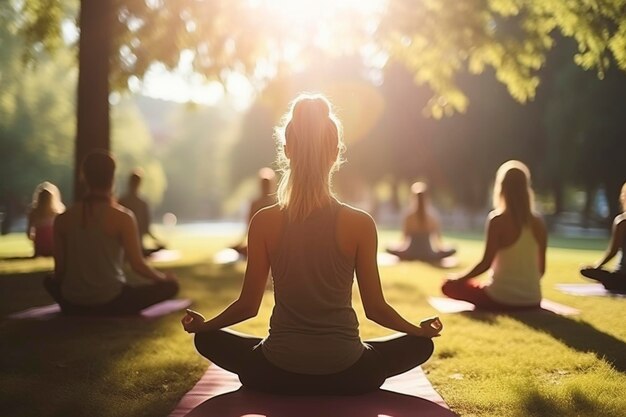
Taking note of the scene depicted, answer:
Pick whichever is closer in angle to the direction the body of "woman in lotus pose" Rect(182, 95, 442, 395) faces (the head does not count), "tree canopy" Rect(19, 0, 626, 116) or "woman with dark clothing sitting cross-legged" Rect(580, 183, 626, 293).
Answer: the tree canopy

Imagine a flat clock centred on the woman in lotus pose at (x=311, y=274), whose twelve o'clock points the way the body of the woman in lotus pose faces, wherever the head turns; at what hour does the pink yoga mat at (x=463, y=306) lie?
The pink yoga mat is roughly at 1 o'clock from the woman in lotus pose.

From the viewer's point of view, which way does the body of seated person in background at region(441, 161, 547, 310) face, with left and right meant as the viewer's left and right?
facing away from the viewer and to the left of the viewer

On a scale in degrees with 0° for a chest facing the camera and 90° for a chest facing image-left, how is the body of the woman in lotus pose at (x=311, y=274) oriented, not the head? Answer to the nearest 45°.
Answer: approximately 180°

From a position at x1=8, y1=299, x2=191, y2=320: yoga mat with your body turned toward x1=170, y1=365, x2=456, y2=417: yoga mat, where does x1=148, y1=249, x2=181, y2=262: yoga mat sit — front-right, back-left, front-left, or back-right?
back-left

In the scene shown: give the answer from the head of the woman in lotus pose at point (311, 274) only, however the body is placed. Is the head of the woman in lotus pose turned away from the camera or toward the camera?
away from the camera
